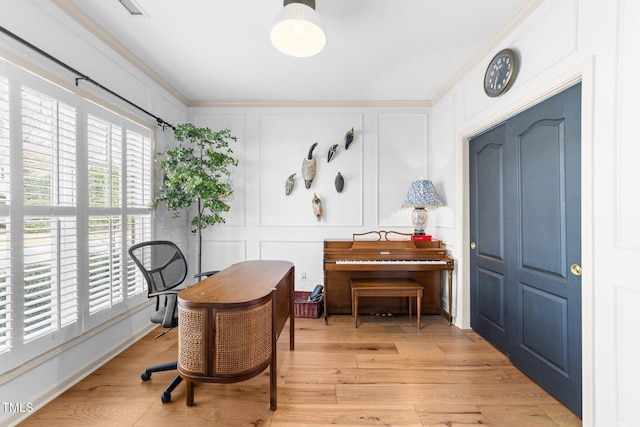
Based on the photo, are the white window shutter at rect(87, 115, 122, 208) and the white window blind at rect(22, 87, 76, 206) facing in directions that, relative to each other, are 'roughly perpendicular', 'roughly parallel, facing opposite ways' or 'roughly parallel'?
roughly parallel

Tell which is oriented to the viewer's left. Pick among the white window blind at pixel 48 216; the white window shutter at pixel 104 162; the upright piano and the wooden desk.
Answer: the wooden desk

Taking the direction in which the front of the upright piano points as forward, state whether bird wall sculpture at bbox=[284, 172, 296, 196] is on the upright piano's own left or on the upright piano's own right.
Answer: on the upright piano's own right

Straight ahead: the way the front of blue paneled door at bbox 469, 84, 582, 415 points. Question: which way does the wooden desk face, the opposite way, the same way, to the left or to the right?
the same way

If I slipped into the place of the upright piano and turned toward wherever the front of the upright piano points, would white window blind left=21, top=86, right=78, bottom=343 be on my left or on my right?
on my right

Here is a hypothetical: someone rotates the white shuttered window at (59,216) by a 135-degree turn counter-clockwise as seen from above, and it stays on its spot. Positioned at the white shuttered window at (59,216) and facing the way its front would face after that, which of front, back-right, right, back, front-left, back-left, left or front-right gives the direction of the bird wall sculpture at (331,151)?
right

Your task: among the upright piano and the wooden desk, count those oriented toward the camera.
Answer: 1

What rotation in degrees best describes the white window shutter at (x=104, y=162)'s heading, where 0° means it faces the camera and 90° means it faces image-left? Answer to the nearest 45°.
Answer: approximately 315°

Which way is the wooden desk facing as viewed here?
to the viewer's left

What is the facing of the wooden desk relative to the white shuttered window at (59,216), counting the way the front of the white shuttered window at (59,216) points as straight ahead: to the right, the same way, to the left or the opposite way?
the opposite way

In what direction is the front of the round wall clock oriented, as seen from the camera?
facing the viewer and to the left of the viewer

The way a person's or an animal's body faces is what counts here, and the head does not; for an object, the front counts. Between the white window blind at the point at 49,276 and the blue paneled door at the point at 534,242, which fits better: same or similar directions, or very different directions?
very different directions

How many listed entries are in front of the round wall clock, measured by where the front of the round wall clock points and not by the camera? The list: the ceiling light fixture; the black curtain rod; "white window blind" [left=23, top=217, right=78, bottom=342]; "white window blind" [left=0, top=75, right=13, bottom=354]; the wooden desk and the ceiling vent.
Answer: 6

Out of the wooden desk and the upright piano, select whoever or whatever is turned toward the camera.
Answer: the upright piano

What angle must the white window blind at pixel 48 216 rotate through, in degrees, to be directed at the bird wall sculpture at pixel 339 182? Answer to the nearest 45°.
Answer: approximately 45° to its left

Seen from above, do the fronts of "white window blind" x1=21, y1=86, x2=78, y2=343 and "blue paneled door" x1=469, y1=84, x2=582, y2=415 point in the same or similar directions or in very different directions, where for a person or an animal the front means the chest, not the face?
very different directions

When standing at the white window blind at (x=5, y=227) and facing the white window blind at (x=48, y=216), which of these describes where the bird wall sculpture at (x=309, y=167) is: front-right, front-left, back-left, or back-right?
front-right

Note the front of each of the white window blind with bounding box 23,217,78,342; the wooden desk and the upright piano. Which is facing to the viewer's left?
the wooden desk

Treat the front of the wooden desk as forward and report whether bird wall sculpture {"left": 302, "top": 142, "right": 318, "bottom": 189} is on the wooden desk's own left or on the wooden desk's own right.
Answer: on the wooden desk's own right
